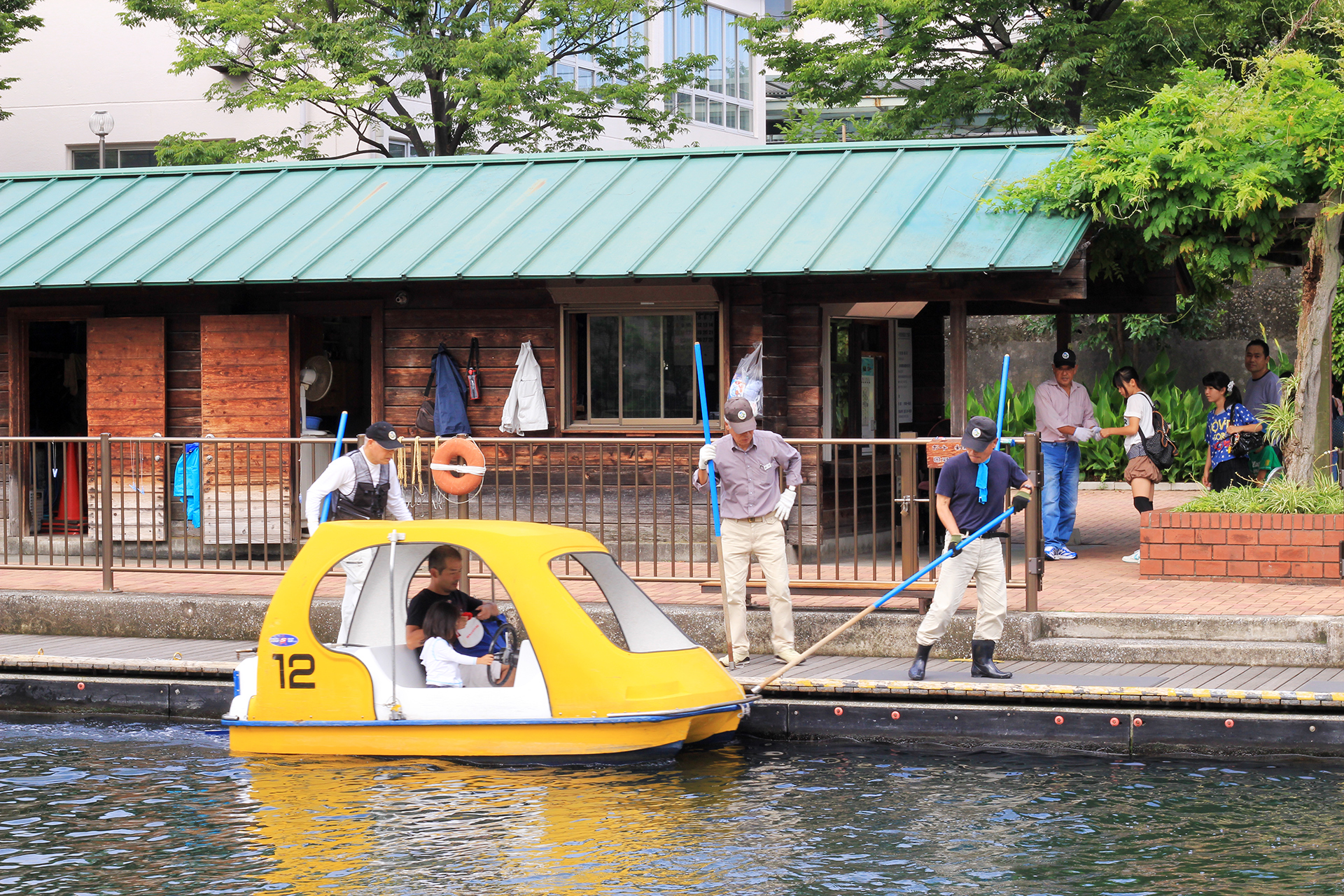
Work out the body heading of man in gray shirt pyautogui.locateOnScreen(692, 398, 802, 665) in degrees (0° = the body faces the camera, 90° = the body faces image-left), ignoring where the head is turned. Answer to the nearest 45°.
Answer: approximately 0°

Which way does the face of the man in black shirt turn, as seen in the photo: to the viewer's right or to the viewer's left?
to the viewer's right

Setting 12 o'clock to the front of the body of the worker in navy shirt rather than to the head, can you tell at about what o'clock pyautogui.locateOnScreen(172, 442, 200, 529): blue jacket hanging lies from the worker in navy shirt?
The blue jacket hanging is roughly at 4 o'clock from the worker in navy shirt.

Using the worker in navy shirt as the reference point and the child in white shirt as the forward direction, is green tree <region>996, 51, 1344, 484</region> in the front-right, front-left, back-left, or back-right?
back-right

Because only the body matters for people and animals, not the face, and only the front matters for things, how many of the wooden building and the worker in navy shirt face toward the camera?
2

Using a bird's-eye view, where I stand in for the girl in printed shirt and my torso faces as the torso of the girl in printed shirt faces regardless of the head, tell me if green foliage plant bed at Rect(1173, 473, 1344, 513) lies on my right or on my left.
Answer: on my left

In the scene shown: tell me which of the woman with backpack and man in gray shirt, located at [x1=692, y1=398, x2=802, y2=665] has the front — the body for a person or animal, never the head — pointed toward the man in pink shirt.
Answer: the woman with backpack

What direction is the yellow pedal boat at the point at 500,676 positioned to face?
to the viewer's right

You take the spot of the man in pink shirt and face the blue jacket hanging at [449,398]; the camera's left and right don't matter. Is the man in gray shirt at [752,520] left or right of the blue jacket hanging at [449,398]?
left

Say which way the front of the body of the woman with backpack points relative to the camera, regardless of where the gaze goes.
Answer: to the viewer's left

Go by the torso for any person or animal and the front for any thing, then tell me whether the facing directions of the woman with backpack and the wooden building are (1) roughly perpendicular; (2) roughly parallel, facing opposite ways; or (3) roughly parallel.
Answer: roughly perpendicular

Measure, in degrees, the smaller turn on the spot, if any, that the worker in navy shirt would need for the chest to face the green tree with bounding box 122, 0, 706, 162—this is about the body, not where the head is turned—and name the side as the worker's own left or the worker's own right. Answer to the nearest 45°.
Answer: approximately 135° to the worker's own right

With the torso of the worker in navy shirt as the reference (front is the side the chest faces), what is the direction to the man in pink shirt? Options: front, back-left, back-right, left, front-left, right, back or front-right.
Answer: back

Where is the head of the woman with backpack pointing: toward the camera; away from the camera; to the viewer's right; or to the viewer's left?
to the viewer's left

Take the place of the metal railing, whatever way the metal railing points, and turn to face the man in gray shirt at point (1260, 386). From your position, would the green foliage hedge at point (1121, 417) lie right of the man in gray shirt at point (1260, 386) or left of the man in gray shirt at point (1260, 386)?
left
